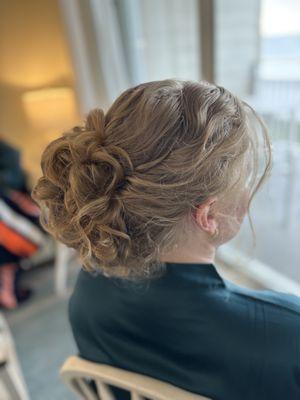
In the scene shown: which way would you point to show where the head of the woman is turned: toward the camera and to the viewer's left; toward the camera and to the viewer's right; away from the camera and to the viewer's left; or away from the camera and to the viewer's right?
away from the camera and to the viewer's right

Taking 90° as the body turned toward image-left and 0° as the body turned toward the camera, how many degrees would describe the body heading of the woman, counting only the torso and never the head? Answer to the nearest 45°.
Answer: approximately 225°
